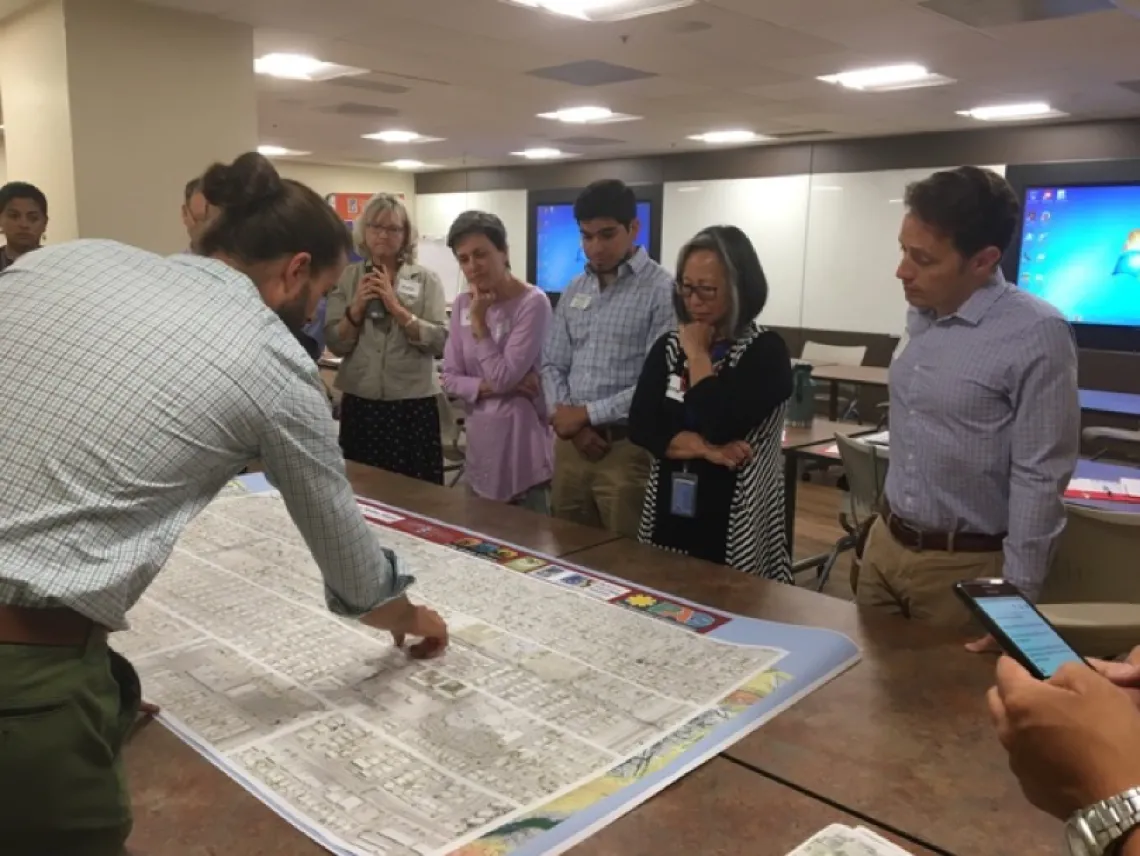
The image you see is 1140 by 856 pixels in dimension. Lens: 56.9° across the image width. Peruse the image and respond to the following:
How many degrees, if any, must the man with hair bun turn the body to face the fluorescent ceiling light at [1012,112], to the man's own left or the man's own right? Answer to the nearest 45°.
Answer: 0° — they already face it

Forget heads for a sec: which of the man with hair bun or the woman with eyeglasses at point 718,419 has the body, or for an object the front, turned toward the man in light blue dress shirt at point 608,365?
the man with hair bun

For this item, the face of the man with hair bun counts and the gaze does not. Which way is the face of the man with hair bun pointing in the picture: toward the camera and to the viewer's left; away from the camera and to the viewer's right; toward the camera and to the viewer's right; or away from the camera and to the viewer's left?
away from the camera and to the viewer's right

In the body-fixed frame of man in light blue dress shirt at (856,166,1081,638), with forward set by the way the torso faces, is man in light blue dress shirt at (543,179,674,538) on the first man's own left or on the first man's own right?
on the first man's own right

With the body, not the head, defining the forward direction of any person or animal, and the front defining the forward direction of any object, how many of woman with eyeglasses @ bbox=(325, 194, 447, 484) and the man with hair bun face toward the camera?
1

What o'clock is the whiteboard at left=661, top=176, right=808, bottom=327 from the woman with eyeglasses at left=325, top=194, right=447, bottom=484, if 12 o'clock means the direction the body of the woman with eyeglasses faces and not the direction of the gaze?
The whiteboard is roughly at 7 o'clock from the woman with eyeglasses.

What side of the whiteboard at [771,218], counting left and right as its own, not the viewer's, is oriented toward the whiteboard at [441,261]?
right

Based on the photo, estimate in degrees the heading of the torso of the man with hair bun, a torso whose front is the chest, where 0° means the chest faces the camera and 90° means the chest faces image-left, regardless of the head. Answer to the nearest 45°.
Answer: approximately 225°
